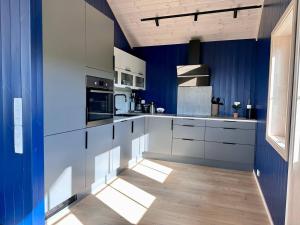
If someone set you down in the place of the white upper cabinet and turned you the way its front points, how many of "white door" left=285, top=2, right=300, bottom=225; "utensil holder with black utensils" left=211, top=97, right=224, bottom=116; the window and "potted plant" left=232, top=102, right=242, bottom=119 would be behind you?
0

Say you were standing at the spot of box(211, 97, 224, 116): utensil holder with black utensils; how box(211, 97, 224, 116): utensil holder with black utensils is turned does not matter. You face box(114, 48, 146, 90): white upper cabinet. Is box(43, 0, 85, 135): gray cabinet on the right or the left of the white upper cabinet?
left

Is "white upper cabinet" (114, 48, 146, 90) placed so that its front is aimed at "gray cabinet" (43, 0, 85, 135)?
no

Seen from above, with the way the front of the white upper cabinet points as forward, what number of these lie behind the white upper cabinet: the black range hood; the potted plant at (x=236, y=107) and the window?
0

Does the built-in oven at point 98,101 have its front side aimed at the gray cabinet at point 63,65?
no

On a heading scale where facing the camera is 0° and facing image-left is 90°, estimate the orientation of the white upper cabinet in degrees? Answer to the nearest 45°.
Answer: approximately 315°

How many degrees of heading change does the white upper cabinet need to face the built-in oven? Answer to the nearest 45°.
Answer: approximately 45° to its right

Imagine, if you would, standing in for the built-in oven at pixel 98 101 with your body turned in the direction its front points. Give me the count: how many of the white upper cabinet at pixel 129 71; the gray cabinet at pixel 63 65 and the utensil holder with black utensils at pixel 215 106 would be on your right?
1

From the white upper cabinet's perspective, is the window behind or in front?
in front

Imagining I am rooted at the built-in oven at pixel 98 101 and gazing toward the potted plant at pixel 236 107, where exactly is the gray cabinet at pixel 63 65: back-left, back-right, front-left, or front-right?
back-right

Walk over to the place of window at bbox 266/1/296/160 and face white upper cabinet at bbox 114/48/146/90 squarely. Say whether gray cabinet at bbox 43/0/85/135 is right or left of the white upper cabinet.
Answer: left

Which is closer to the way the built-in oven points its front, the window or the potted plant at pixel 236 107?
the window

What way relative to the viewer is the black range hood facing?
toward the camera

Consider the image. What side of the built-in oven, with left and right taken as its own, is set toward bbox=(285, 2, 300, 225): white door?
front

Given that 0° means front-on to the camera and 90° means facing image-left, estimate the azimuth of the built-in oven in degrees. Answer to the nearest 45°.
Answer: approximately 315°
